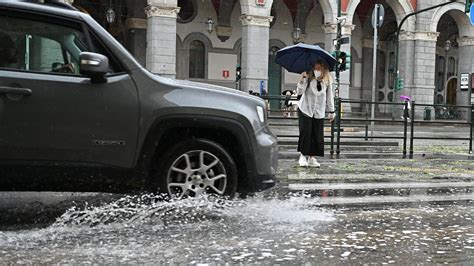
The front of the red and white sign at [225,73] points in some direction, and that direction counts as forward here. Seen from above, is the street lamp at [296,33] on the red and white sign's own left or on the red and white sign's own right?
on the red and white sign's own left

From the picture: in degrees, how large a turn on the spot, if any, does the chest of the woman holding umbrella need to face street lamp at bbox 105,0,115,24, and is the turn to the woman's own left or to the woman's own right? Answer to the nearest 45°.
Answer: approximately 135° to the woman's own right

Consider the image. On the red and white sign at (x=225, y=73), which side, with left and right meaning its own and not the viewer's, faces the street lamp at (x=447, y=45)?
left

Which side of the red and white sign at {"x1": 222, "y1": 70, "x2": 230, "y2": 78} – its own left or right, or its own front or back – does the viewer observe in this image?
front

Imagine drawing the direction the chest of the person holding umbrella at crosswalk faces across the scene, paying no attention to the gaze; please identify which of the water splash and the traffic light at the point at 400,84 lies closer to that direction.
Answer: the water splash

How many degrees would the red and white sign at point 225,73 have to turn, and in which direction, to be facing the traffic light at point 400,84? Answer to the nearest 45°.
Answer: approximately 90° to its left

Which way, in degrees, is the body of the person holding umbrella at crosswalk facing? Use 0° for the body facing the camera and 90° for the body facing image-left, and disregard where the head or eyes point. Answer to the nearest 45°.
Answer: approximately 0°

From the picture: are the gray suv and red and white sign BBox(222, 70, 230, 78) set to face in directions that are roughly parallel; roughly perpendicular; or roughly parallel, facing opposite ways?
roughly perpendicular

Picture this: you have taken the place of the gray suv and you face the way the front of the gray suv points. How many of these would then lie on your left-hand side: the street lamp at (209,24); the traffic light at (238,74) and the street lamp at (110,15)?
3

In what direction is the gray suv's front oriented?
to the viewer's right
